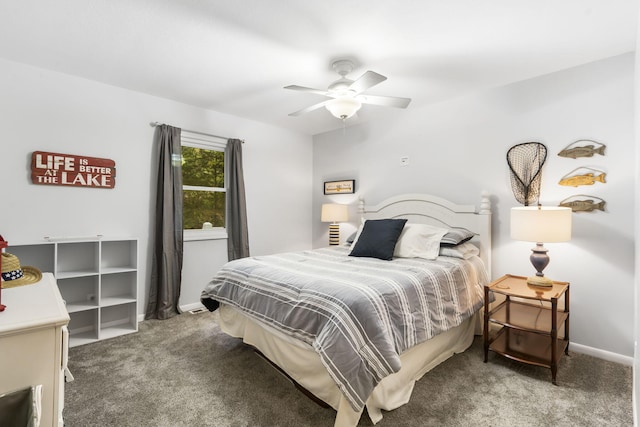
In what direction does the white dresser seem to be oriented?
to the viewer's right

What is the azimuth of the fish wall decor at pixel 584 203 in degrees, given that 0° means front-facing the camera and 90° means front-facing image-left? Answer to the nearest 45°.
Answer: approximately 90°

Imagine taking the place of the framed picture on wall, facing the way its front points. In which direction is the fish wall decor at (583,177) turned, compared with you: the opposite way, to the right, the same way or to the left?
to the right

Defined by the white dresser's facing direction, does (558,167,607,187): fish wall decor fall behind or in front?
in front

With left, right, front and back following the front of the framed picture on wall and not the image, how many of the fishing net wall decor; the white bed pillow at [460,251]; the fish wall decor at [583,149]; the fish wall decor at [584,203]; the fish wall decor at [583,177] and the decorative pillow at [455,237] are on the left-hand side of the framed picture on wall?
6

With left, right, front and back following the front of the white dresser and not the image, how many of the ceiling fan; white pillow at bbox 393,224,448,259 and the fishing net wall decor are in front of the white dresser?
3

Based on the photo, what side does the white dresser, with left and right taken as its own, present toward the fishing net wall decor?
front

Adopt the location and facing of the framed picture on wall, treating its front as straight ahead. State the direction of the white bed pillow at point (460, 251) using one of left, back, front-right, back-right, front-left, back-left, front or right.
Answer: left

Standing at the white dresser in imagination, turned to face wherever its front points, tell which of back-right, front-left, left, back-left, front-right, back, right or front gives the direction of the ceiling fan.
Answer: front

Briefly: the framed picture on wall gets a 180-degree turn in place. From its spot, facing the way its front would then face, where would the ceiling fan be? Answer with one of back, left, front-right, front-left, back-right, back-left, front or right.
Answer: back-right

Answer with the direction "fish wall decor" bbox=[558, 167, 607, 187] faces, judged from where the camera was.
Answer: facing to the left of the viewer

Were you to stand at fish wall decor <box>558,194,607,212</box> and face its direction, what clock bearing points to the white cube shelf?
The white cube shelf is roughly at 11 o'clock from the fish wall decor.

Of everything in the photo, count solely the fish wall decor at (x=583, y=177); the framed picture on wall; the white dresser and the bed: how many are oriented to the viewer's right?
1

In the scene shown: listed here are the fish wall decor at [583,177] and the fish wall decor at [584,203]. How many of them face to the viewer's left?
2

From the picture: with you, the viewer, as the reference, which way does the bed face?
facing the viewer and to the left of the viewer

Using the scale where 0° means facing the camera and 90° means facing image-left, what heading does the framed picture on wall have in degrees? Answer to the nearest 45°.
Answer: approximately 45°
